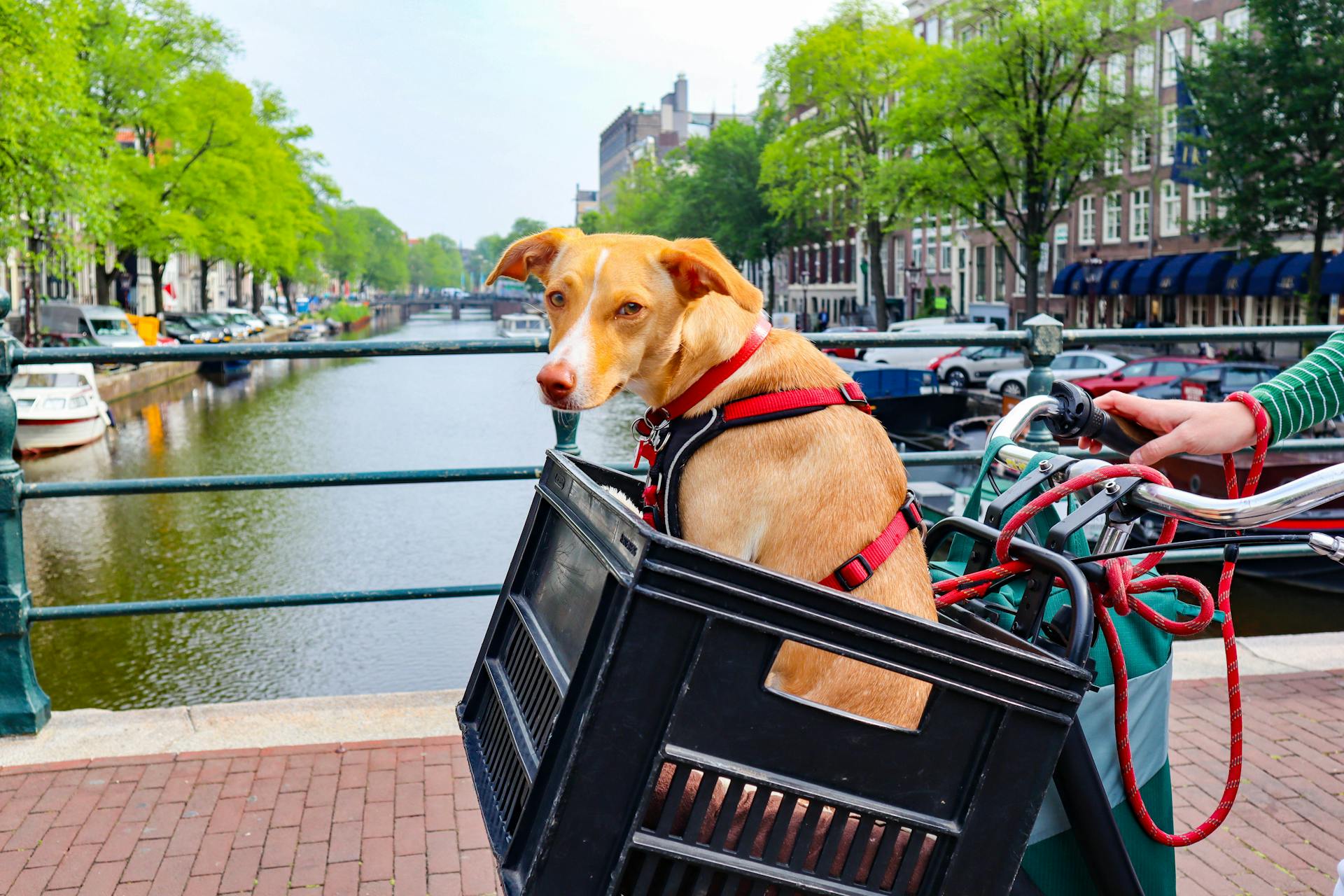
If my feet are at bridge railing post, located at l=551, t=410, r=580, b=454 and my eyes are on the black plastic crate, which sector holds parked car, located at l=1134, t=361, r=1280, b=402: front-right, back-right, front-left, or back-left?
back-left

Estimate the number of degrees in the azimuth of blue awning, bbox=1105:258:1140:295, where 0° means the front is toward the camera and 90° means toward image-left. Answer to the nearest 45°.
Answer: approximately 45°

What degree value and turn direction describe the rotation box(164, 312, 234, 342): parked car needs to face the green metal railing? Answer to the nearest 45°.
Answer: approximately 45° to its right

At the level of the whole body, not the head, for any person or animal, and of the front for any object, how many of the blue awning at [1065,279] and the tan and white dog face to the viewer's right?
0

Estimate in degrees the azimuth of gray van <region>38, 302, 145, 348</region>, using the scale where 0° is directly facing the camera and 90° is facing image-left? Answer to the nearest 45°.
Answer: approximately 315°

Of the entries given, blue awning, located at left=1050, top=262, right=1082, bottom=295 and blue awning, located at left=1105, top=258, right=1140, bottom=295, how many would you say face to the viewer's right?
0

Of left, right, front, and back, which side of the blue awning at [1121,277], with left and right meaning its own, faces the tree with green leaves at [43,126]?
front

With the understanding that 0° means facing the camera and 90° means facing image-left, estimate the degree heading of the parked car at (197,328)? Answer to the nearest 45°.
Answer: approximately 315°

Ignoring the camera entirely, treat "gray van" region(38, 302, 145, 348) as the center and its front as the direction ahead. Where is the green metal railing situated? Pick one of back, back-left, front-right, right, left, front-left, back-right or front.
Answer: front-right
